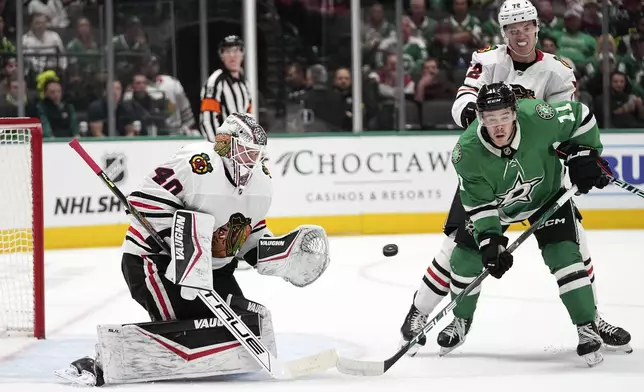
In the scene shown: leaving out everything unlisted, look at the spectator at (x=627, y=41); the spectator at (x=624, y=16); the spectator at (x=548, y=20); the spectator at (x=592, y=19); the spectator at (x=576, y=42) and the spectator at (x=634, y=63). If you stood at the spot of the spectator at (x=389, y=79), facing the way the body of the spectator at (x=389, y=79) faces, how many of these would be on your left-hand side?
6

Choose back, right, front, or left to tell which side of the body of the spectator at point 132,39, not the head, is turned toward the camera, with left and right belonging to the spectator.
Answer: front

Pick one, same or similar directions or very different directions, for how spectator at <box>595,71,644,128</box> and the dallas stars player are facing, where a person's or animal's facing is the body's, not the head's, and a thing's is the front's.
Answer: same or similar directions

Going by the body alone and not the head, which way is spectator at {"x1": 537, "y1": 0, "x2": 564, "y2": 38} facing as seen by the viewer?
toward the camera

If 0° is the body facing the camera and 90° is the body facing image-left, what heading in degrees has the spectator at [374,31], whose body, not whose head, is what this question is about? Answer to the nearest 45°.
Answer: approximately 0°

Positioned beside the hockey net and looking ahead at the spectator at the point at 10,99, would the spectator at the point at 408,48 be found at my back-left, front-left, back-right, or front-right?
front-right

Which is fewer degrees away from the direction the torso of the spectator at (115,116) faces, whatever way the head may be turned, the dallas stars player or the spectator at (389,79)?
the dallas stars player

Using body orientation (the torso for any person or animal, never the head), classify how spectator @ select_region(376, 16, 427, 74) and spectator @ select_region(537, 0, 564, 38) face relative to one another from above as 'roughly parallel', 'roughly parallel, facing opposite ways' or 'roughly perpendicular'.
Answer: roughly parallel

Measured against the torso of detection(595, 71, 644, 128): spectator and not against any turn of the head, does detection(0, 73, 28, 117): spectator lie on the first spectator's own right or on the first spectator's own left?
on the first spectator's own right

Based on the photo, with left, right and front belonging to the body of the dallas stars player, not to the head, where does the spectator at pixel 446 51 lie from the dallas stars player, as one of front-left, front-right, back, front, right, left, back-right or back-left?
back

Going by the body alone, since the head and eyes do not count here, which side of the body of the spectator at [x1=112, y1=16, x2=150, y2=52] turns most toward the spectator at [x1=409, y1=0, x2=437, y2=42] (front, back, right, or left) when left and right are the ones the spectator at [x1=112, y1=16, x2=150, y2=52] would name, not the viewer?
left
